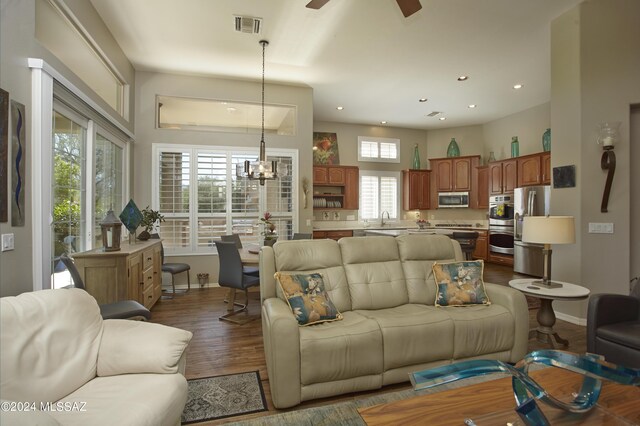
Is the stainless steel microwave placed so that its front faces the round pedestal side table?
yes

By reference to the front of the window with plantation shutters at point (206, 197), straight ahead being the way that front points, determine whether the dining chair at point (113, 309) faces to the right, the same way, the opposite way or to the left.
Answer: to the left

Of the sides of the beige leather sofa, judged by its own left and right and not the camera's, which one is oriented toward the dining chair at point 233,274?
back

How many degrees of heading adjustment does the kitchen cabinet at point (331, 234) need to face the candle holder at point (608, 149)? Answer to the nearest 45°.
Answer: approximately 45° to its left
